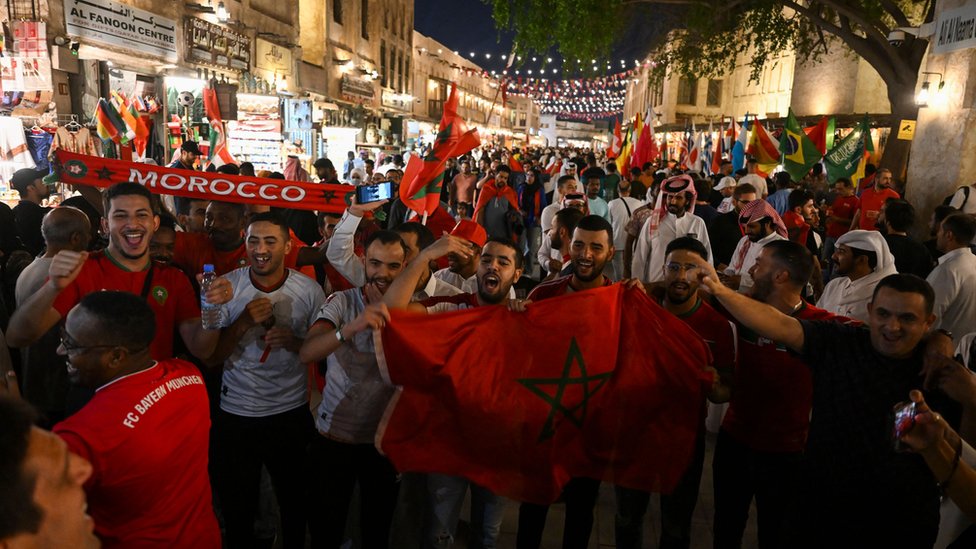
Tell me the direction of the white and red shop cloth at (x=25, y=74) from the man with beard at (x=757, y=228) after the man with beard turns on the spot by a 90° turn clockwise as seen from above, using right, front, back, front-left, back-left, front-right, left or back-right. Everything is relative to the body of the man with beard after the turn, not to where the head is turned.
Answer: front-left

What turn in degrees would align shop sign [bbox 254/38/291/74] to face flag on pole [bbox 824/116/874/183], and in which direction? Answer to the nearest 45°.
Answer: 0° — it already faces it

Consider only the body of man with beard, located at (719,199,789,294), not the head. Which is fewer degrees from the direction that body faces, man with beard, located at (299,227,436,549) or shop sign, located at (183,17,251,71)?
the man with beard

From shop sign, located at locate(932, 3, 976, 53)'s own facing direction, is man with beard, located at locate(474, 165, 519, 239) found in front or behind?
in front

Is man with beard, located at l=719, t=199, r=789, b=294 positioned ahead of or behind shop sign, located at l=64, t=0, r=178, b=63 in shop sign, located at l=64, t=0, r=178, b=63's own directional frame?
ahead

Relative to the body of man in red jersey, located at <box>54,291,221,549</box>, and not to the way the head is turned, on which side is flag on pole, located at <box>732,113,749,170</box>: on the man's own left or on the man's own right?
on the man's own right

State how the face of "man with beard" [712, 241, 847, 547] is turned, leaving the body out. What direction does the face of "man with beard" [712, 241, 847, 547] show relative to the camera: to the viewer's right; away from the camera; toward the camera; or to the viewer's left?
to the viewer's left

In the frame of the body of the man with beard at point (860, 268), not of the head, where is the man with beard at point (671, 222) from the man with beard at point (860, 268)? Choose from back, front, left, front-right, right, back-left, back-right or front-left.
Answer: right

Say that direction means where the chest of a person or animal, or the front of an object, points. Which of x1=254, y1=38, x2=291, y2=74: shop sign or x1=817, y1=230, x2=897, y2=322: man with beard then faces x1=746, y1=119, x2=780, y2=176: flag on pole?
the shop sign

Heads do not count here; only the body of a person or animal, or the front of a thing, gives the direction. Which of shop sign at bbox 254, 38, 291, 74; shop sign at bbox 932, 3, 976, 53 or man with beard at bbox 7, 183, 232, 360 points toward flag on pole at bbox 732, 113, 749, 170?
shop sign at bbox 254, 38, 291, 74
